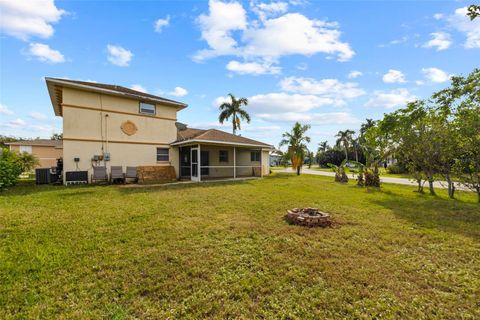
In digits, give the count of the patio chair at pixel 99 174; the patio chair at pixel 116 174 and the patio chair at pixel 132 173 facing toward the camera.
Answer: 3

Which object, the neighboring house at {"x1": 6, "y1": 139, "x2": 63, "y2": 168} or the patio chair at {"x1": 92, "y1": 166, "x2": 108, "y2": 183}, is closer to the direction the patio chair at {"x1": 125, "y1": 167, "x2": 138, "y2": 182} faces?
the patio chair

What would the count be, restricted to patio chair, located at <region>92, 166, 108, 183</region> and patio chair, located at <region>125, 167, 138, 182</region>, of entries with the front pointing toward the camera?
2

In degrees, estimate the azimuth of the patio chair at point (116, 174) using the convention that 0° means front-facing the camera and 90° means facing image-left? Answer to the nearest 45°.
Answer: approximately 0°
